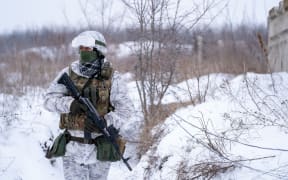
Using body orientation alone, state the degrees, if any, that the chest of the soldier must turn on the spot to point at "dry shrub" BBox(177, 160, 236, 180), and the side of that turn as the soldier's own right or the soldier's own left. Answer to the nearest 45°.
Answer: approximately 90° to the soldier's own left

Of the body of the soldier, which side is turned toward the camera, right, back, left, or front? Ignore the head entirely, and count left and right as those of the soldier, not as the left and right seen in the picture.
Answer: front

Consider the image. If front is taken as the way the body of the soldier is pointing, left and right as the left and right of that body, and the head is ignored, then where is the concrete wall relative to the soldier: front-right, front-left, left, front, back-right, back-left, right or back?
back-left

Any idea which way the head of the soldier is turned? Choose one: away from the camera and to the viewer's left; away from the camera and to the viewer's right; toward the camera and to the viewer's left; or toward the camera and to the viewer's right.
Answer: toward the camera and to the viewer's left

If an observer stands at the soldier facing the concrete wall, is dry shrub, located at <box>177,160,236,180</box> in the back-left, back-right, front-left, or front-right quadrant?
front-right

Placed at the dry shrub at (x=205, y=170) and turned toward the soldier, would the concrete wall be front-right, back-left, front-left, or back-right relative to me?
back-right

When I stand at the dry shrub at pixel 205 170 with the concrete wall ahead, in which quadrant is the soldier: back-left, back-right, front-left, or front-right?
back-left
